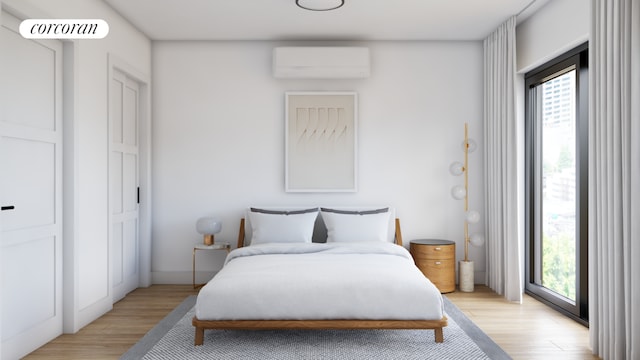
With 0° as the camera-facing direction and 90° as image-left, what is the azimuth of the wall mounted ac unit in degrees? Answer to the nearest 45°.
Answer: approximately 0°

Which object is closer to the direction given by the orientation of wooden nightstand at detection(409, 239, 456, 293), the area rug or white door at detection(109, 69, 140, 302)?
the area rug

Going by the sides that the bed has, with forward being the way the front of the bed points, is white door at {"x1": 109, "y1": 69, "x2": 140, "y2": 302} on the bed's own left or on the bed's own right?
on the bed's own right

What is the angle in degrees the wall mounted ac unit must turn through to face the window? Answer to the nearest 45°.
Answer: approximately 90° to its left
